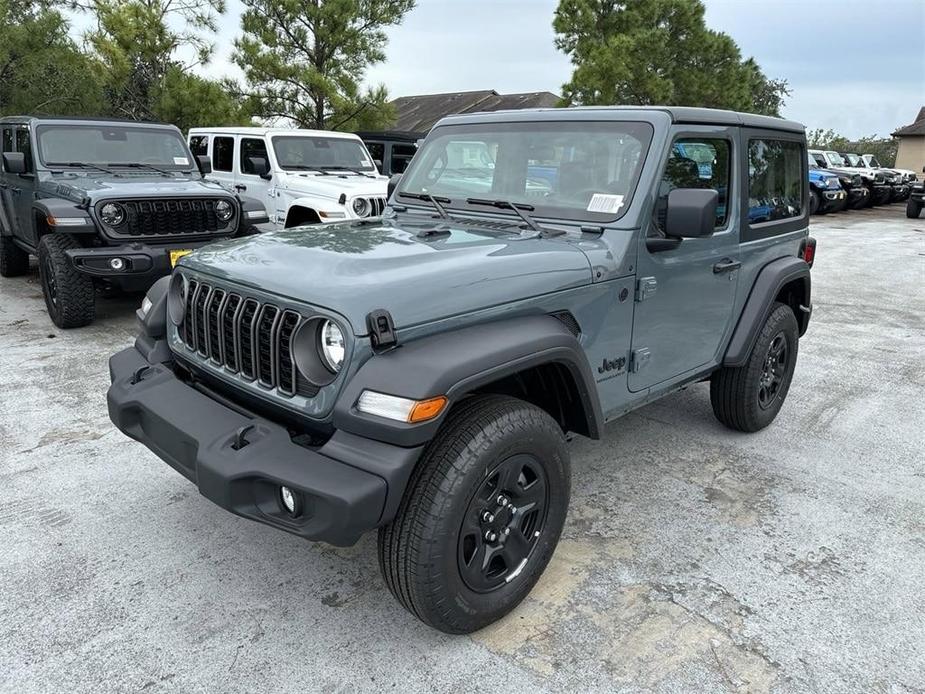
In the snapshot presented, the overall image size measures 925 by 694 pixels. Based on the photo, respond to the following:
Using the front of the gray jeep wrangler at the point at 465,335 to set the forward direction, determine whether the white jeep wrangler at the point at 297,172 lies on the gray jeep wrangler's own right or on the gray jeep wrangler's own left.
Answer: on the gray jeep wrangler's own right

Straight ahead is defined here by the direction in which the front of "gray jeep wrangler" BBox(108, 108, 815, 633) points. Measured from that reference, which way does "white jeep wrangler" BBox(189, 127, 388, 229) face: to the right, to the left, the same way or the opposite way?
to the left

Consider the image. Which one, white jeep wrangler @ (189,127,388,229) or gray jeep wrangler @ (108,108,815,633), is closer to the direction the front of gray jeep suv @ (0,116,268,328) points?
the gray jeep wrangler

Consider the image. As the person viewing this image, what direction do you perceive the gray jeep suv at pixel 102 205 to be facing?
facing the viewer and to the right of the viewer

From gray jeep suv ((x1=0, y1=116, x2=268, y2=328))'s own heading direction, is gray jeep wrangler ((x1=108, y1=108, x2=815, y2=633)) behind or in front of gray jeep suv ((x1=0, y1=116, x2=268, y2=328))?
in front

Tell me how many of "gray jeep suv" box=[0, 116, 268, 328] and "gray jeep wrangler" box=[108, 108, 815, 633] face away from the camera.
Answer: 0

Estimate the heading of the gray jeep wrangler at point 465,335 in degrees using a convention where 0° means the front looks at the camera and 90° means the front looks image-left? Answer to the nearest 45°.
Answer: approximately 45°

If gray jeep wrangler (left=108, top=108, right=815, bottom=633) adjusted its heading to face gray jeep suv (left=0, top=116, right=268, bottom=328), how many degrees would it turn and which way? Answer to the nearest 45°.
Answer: approximately 90° to its right

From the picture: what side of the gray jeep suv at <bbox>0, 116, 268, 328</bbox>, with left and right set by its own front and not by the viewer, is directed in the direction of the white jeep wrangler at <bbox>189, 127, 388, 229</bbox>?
left

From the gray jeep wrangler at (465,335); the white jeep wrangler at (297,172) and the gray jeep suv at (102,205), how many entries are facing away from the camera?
0

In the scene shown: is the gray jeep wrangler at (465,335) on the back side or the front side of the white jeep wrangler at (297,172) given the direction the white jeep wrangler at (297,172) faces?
on the front side

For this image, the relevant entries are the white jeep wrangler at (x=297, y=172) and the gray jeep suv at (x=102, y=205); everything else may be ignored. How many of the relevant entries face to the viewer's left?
0

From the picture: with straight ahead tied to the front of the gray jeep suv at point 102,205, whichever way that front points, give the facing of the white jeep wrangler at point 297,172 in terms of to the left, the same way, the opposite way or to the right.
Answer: the same way
